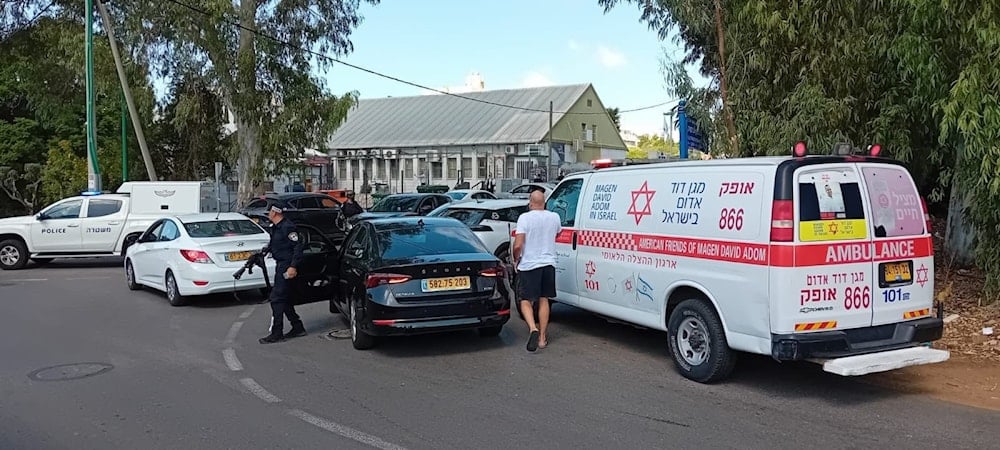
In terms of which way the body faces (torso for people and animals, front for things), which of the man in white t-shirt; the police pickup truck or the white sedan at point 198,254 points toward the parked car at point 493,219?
the man in white t-shirt

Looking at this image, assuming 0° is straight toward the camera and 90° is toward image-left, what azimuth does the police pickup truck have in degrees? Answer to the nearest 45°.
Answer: approximately 90°

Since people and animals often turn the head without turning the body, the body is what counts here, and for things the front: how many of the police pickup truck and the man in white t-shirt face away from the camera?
1

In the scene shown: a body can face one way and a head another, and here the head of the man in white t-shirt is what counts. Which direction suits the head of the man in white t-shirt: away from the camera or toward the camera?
away from the camera

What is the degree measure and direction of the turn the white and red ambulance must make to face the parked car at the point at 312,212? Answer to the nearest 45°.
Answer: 0° — it already faces it

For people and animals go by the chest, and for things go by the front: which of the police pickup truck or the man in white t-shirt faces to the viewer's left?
the police pickup truck

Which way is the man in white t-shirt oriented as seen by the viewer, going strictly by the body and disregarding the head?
away from the camera

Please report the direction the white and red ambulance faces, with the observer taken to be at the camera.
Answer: facing away from the viewer and to the left of the viewer
